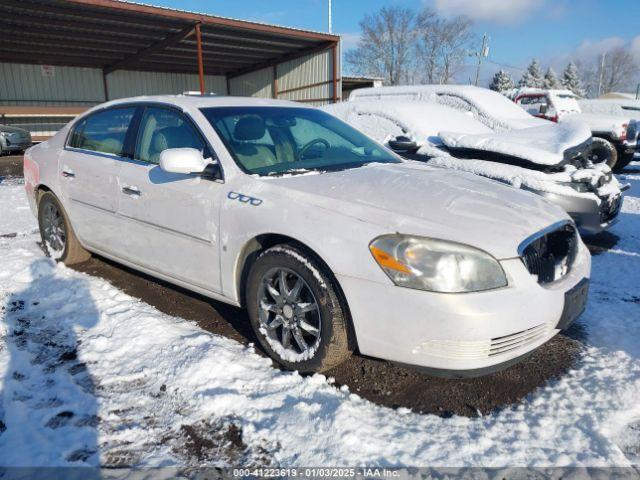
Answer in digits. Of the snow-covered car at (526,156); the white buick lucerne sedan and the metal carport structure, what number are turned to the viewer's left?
0

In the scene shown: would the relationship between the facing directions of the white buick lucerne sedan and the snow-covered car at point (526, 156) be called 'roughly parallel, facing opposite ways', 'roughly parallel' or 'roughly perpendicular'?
roughly parallel

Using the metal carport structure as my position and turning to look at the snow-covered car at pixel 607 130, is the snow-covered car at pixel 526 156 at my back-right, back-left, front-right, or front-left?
front-right

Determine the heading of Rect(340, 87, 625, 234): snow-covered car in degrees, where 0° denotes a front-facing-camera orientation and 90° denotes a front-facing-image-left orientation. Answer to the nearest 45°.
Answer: approximately 315°

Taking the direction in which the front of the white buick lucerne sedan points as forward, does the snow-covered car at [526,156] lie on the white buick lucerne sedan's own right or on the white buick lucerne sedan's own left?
on the white buick lucerne sedan's own left

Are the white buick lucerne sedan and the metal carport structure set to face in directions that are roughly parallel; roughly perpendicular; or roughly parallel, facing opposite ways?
roughly parallel

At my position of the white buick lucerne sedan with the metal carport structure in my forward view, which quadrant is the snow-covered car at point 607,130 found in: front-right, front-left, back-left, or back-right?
front-right

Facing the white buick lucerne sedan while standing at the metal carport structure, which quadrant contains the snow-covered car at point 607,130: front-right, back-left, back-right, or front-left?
front-left

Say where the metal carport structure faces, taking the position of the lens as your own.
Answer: facing the viewer and to the right of the viewer

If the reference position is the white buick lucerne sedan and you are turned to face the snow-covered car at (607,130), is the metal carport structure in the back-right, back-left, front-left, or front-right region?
front-left

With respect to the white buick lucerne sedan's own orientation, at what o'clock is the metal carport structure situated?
The metal carport structure is roughly at 7 o'clock from the white buick lucerne sedan.

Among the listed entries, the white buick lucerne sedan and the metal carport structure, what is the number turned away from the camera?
0
